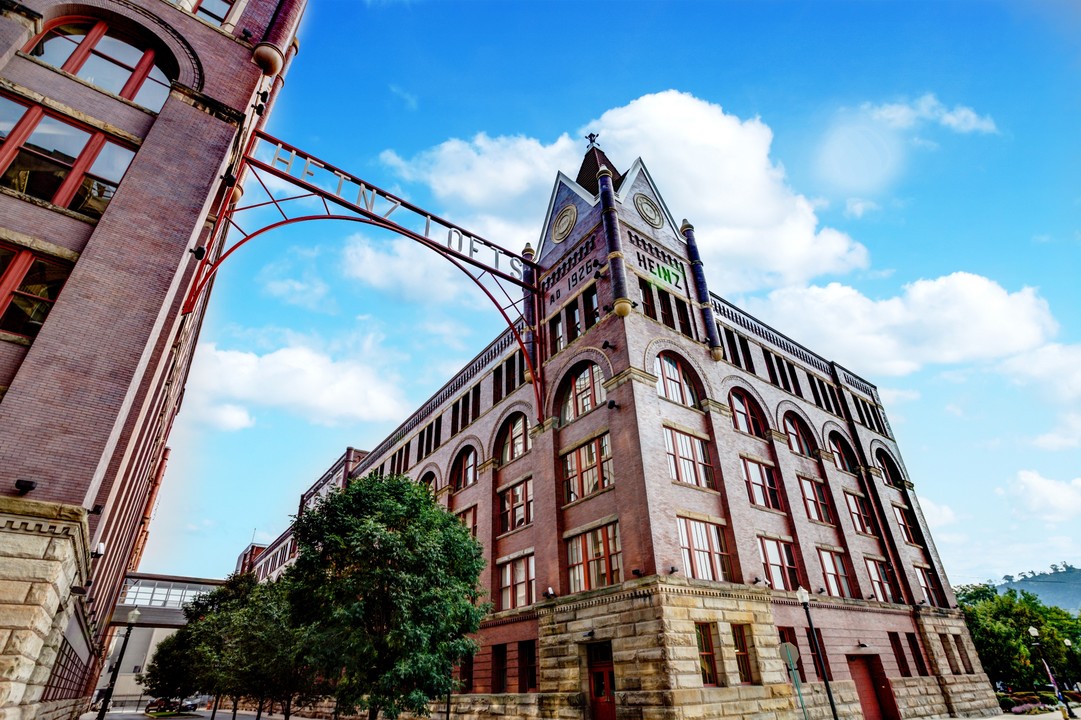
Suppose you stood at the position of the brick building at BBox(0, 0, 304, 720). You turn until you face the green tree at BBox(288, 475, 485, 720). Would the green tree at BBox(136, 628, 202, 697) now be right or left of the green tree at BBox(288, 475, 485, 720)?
left
